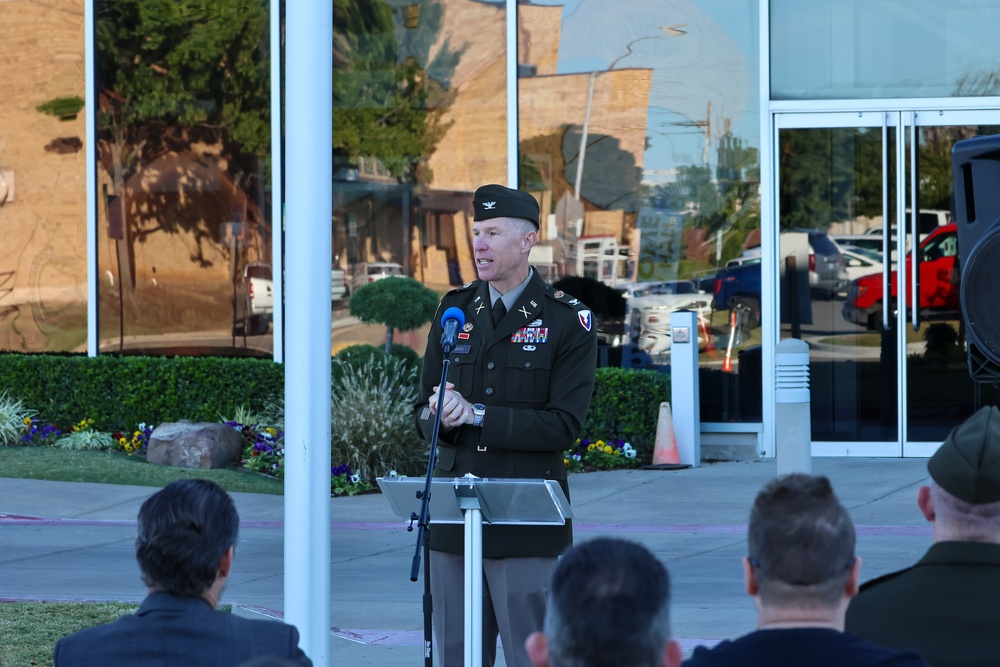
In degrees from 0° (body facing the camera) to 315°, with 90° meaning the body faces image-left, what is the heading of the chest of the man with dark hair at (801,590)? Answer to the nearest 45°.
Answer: approximately 180°

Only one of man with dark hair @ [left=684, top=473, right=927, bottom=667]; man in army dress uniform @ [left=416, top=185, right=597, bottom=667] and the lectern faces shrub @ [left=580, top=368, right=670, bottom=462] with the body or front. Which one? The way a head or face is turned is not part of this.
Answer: the man with dark hair

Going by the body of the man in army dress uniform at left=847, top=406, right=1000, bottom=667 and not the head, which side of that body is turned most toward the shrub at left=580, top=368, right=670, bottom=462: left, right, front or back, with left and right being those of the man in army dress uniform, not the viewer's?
front

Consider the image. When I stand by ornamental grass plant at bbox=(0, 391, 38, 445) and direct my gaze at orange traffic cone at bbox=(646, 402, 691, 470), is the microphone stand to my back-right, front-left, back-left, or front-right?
front-right

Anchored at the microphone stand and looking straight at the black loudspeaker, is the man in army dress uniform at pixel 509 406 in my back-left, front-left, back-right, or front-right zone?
front-left

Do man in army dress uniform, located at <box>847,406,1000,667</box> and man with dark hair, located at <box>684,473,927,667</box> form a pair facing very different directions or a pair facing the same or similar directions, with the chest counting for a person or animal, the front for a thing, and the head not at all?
same or similar directions

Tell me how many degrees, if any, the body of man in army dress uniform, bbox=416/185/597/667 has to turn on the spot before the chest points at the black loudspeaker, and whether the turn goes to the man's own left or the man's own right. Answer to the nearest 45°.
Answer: approximately 135° to the man's own left

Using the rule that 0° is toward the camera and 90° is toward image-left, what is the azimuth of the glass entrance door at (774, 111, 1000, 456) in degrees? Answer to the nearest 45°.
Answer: approximately 0°

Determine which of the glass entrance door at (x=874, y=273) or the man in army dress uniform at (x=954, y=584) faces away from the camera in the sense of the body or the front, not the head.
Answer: the man in army dress uniform

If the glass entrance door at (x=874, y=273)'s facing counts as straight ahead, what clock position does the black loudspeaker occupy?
The black loudspeaker is roughly at 12 o'clock from the glass entrance door.

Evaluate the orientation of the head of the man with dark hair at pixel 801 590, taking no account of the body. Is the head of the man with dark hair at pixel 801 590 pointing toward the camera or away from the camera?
away from the camera

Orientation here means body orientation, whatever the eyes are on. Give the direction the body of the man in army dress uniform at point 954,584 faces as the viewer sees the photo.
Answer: away from the camera

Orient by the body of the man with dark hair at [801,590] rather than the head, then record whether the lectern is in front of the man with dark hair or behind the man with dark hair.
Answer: in front

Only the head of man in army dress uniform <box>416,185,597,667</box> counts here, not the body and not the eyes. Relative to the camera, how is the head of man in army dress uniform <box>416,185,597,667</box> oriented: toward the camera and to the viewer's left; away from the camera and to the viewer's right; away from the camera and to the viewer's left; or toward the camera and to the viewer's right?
toward the camera and to the viewer's left
